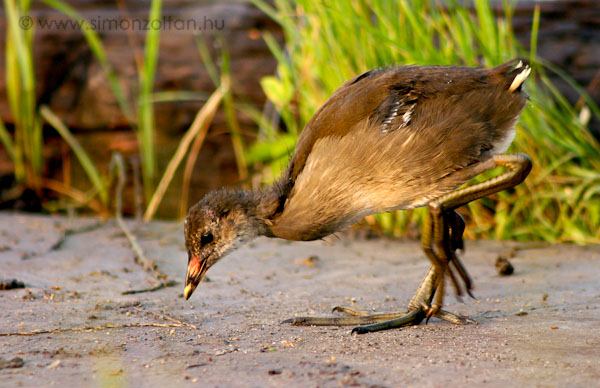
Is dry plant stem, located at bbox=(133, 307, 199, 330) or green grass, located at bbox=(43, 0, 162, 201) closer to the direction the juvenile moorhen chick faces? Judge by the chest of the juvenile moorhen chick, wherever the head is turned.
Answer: the dry plant stem

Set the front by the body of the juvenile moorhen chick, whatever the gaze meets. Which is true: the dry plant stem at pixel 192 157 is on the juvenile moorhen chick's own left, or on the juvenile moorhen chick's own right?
on the juvenile moorhen chick's own right

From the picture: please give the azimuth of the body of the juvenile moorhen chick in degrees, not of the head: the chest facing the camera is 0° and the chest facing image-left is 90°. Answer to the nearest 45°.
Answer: approximately 90°

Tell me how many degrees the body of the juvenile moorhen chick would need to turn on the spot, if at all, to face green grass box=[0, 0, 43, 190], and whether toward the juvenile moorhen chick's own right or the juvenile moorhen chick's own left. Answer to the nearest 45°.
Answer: approximately 45° to the juvenile moorhen chick's own right

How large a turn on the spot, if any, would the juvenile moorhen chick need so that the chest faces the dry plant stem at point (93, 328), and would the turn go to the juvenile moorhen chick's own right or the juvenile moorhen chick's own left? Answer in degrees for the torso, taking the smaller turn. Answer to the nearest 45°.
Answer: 0° — it already faces it

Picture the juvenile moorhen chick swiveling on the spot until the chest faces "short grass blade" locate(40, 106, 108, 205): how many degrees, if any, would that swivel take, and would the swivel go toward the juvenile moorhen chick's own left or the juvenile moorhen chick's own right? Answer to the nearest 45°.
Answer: approximately 45° to the juvenile moorhen chick's own right

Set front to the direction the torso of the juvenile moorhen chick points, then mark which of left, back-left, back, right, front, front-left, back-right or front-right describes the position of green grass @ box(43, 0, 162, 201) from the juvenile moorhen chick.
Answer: front-right

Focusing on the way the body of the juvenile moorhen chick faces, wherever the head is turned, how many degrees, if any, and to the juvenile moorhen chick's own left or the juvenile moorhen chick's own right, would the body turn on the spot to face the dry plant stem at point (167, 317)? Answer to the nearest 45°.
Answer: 0° — it already faces it
